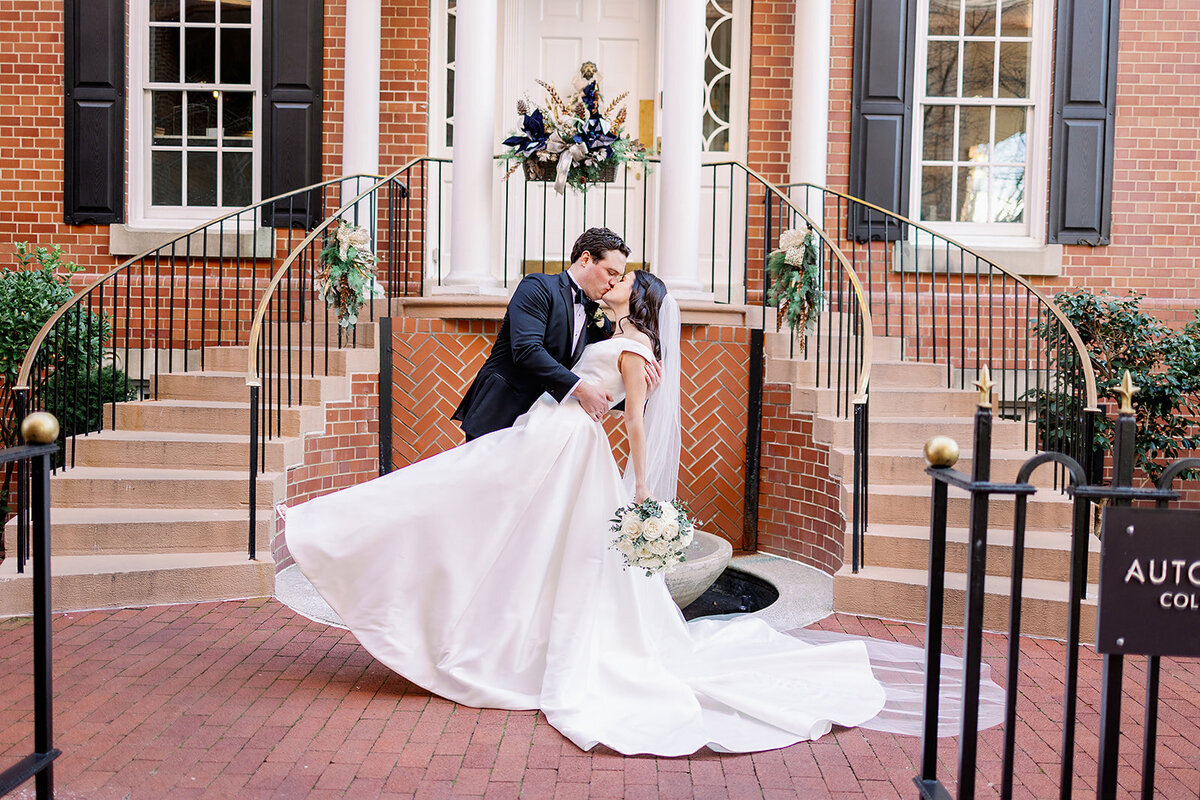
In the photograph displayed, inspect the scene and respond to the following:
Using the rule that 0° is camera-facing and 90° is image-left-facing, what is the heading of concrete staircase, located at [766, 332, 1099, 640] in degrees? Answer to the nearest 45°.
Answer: approximately 0°

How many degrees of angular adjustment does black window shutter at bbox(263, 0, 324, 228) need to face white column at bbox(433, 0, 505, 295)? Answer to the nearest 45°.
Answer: approximately 45° to its left

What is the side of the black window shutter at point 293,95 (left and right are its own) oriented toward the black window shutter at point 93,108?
right

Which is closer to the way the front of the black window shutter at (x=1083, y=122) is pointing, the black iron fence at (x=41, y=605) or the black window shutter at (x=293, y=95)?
the black iron fence

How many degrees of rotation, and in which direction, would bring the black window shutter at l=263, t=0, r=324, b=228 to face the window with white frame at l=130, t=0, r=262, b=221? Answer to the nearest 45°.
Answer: approximately 135° to its right

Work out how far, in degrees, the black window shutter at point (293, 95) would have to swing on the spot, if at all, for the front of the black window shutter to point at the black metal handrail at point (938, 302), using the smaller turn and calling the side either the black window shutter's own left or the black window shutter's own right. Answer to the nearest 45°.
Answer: approximately 90° to the black window shutter's own left

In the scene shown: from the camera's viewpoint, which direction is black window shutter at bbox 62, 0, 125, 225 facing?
toward the camera

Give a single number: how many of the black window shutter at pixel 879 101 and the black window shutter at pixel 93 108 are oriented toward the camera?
2

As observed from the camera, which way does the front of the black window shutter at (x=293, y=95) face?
facing the viewer

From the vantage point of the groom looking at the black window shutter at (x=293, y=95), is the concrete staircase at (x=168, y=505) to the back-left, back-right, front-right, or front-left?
front-left

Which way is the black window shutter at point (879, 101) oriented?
toward the camera
